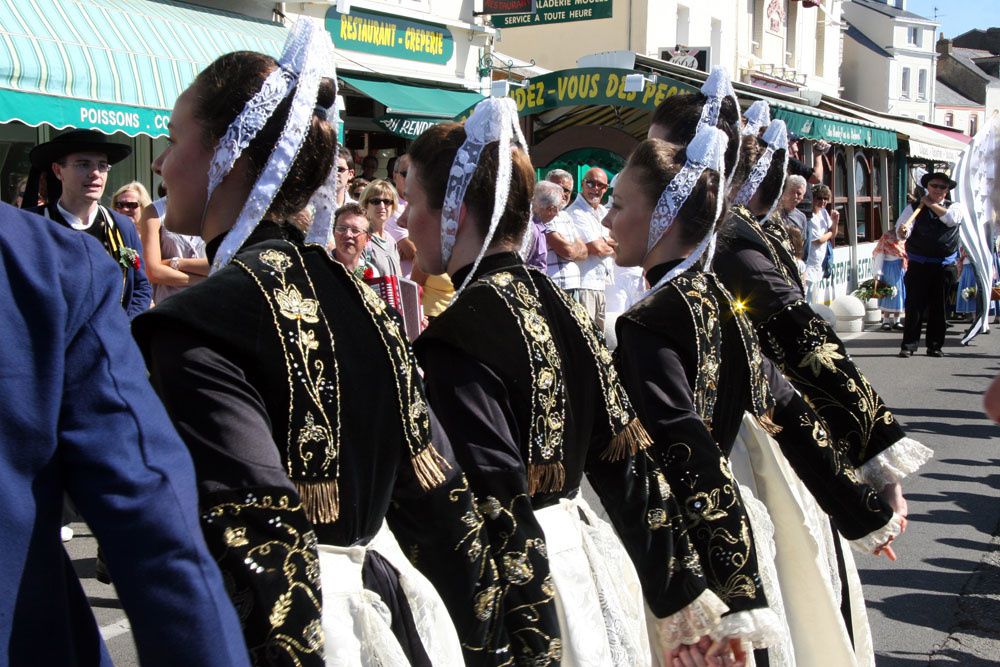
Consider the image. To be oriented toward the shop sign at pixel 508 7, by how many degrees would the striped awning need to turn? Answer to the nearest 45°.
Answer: approximately 90° to its left

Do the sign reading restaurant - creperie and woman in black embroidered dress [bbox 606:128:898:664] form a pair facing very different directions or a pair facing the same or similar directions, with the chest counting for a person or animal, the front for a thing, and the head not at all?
very different directions

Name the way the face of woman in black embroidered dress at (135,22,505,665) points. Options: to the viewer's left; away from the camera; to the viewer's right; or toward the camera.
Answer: to the viewer's left

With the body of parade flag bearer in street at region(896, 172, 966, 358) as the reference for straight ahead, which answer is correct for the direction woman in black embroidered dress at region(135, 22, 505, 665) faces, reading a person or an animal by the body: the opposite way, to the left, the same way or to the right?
to the right

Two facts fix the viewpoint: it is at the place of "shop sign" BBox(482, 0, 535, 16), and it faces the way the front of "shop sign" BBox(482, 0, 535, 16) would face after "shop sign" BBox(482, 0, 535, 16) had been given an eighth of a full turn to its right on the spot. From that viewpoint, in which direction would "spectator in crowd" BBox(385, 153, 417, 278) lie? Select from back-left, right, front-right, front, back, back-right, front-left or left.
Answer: front-left

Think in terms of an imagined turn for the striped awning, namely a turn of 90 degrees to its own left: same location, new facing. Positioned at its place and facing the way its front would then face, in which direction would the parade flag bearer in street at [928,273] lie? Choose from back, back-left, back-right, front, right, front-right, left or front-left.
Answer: front-right

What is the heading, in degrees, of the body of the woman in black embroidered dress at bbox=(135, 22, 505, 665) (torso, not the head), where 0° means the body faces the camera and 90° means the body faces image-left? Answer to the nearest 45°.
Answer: approximately 135°

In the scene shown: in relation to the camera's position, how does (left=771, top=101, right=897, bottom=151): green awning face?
facing the viewer and to the right of the viewer

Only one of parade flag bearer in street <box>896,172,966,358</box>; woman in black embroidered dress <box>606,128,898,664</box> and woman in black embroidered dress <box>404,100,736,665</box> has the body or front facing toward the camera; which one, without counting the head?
the parade flag bearer in street

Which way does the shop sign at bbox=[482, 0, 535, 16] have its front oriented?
toward the camera

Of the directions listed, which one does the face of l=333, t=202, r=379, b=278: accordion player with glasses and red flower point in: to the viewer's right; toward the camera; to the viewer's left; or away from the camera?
toward the camera

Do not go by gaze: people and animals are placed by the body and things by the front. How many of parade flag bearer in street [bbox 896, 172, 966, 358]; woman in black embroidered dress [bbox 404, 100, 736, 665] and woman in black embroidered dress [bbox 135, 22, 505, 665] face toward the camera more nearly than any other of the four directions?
1

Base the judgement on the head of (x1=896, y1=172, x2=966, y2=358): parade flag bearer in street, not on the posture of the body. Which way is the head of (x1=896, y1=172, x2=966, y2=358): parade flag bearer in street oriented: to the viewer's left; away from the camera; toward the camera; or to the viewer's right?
toward the camera

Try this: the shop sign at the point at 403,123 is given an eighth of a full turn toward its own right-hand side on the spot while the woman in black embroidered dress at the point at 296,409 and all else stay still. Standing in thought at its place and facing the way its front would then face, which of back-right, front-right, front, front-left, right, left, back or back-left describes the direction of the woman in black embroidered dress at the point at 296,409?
front

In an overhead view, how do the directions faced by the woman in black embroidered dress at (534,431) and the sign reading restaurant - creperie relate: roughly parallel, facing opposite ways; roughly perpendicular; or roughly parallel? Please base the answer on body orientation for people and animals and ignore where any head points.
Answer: roughly parallel, facing opposite ways

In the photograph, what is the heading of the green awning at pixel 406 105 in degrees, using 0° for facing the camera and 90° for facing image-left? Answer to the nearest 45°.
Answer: approximately 315°

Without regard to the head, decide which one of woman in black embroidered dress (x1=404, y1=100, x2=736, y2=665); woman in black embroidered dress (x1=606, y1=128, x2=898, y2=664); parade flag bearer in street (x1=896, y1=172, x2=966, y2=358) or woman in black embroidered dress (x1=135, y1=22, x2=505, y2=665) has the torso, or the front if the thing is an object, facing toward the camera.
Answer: the parade flag bearer in street

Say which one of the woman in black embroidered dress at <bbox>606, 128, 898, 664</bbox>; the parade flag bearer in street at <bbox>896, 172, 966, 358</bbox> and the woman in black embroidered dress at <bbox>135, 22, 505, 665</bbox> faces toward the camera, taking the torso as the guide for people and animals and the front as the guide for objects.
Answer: the parade flag bearer in street

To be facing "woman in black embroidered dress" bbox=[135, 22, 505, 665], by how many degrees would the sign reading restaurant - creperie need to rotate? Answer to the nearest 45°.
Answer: approximately 45° to its right
